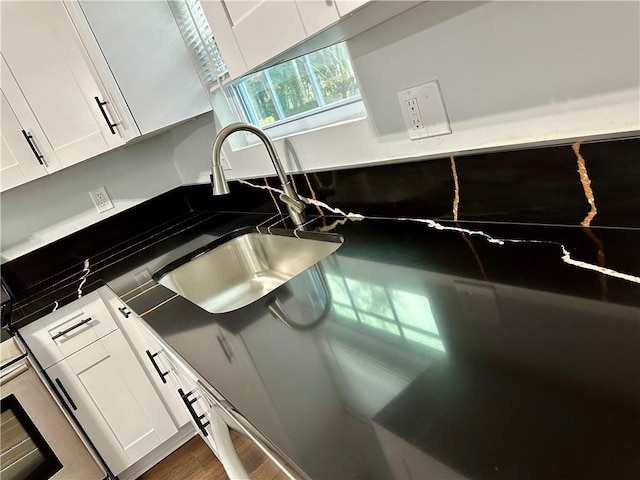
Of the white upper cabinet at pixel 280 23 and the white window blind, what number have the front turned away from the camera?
0

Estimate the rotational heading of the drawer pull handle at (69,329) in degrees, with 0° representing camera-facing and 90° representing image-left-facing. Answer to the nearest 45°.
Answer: approximately 315°

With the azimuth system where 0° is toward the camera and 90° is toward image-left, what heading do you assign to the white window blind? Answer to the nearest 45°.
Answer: approximately 45°

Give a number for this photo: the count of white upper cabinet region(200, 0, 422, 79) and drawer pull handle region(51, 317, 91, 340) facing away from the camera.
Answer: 0

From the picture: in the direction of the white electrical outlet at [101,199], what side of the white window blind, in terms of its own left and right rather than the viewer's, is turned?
right

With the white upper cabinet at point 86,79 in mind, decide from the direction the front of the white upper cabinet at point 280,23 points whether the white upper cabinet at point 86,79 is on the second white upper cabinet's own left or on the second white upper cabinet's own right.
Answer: on the second white upper cabinet's own right

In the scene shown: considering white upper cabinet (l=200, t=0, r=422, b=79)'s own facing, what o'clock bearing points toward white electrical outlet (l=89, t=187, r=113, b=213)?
The white electrical outlet is roughly at 3 o'clock from the white upper cabinet.
